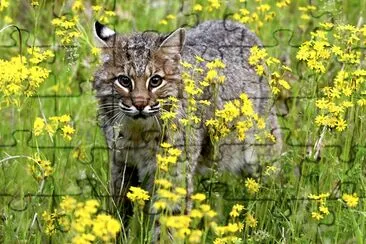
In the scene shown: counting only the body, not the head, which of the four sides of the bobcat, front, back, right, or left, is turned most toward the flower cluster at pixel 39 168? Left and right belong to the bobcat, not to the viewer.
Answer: front

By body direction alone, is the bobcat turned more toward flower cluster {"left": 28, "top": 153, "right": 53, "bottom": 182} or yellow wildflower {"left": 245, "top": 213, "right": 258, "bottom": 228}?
the flower cluster

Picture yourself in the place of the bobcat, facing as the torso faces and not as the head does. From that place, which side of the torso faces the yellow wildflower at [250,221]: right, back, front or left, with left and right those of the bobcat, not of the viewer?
left

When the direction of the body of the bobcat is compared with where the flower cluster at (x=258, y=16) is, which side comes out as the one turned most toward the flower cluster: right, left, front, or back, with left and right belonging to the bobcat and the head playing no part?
back
